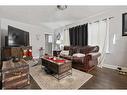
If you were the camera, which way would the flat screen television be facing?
facing the viewer and to the right of the viewer

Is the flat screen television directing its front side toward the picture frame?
yes

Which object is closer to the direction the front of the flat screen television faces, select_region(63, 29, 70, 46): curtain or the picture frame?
the picture frame

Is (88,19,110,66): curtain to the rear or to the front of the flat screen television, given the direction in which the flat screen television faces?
to the front

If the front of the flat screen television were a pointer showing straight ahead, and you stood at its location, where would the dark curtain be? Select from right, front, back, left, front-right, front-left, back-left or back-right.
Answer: front-left

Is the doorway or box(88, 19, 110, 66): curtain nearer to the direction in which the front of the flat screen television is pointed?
the curtain

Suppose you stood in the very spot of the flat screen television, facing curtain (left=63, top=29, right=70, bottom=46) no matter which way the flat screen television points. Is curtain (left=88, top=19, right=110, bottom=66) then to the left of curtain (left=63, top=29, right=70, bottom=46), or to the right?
right

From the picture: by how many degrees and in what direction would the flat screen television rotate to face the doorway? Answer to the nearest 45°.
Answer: approximately 90° to its left

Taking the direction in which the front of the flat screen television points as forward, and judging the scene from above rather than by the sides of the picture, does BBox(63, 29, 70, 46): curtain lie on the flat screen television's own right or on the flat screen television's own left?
on the flat screen television's own left

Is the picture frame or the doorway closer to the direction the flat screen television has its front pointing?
the picture frame
